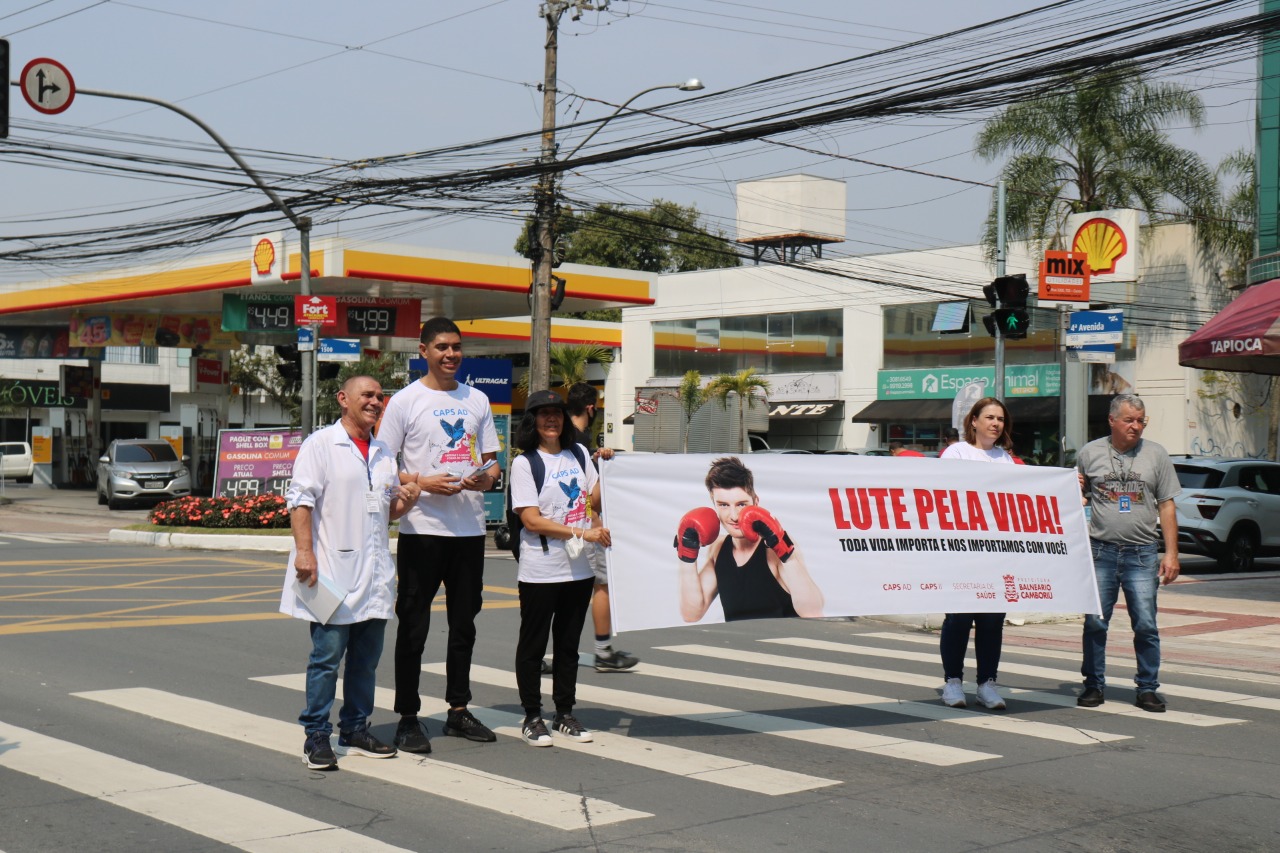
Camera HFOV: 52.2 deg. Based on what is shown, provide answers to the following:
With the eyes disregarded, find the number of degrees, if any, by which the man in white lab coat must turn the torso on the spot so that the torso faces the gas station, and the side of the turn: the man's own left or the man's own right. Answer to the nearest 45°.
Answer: approximately 135° to the man's own left

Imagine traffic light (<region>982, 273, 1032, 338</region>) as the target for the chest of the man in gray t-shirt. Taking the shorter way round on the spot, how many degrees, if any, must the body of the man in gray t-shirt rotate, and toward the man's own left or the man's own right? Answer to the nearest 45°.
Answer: approximately 180°

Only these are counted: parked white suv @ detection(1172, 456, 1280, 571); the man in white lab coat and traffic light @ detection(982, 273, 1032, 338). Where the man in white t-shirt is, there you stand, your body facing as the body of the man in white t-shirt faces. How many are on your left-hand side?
2

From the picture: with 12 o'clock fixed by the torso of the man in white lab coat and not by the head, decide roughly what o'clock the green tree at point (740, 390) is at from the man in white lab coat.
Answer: The green tree is roughly at 8 o'clock from the man in white lab coat.

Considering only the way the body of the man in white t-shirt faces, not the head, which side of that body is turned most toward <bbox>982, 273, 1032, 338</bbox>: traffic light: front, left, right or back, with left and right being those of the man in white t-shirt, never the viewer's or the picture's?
left

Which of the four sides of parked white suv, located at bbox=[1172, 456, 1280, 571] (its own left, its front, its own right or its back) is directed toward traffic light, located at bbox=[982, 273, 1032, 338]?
back

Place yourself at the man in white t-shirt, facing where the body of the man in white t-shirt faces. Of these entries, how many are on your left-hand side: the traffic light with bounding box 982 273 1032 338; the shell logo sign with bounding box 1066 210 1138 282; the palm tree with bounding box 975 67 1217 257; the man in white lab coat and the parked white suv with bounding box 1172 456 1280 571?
4

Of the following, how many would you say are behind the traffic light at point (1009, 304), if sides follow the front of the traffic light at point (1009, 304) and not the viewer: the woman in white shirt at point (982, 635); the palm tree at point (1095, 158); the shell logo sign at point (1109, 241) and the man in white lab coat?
2

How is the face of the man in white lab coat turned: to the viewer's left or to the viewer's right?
to the viewer's right

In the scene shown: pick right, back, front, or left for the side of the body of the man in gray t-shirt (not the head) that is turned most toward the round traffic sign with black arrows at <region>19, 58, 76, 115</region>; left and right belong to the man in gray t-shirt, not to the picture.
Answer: right

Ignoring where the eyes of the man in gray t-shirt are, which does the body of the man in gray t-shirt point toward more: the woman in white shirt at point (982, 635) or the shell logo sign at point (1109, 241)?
the woman in white shirt
